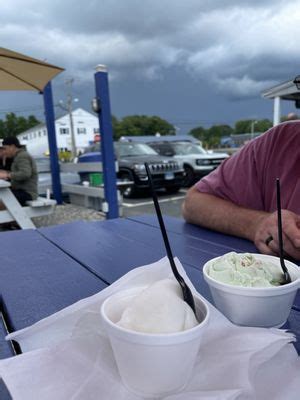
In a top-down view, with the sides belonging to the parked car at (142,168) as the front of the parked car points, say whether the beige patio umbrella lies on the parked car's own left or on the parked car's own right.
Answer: on the parked car's own right

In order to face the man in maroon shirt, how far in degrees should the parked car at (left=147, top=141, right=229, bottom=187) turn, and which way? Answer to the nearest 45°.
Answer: approximately 45° to its right

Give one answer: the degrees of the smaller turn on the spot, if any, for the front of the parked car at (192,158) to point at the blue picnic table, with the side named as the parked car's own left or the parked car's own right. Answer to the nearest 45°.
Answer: approximately 45° to the parked car's own right

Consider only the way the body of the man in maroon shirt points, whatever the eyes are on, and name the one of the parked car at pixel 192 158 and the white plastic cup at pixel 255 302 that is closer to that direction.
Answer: the white plastic cup

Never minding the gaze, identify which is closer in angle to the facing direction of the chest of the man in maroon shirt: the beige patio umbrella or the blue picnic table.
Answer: the blue picnic table

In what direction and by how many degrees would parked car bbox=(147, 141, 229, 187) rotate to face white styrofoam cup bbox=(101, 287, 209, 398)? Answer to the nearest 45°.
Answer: approximately 45° to its right

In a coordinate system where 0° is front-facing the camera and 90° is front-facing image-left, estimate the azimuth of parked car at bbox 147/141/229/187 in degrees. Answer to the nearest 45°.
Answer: approximately 315°

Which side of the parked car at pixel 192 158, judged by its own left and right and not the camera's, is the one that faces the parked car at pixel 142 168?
right

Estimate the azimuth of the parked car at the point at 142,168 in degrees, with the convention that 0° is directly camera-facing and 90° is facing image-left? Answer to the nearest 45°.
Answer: approximately 315°
